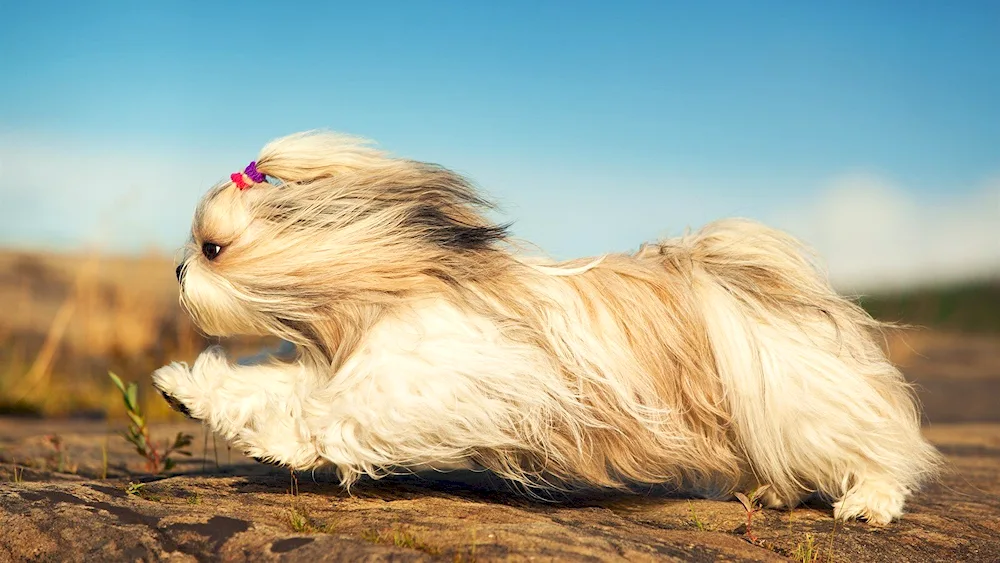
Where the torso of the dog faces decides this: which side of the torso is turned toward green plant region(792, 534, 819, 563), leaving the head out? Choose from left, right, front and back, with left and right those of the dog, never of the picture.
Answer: back

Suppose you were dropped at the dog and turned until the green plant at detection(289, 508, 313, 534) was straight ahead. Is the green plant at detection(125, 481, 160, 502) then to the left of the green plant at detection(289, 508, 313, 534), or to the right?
right

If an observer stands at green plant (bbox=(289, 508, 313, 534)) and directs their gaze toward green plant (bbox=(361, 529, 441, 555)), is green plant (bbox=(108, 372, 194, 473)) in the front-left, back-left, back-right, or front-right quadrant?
back-left

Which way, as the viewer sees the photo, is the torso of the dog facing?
to the viewer's left

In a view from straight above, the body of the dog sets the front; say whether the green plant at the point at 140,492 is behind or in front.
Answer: in front

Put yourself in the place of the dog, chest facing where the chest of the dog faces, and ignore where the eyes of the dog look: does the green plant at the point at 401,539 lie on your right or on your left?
on your left

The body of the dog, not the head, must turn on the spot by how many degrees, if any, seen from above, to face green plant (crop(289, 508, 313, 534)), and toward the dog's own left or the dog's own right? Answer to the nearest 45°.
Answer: approximately 45° to the dog's own left

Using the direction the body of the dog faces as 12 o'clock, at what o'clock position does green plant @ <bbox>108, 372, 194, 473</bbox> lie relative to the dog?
The green plant is roughly at 1 o'clock from the dog.
